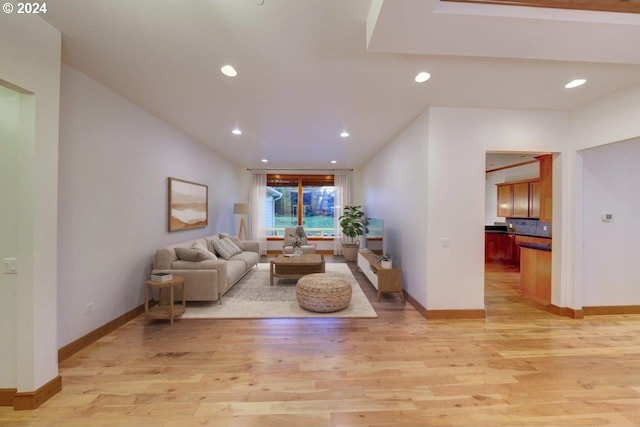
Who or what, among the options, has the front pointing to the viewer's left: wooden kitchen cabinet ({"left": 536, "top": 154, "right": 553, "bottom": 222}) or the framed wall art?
the wooden kitchen cabinet

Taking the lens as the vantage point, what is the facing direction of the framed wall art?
facing the viewer and to the right of the viewer

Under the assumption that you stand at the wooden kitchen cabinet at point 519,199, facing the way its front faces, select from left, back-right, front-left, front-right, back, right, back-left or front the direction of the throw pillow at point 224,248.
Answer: front

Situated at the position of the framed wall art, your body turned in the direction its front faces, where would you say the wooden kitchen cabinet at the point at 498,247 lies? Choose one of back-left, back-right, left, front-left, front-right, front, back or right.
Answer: front-left

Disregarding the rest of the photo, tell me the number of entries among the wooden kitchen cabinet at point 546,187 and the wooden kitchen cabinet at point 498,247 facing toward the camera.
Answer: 1

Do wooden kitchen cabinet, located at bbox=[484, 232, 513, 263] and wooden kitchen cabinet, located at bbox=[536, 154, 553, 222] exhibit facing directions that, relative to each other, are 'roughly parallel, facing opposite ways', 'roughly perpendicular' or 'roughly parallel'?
roughly perpendicular

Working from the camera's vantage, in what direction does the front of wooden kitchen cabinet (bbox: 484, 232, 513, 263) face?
facing the viewer

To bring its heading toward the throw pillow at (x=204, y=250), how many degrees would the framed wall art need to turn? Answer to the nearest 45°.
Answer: approximately 45° to its right

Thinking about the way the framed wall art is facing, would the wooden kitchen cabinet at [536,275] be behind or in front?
in front

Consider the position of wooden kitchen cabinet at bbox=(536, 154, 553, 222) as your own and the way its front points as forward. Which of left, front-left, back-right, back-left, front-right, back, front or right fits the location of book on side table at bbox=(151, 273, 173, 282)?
front-left

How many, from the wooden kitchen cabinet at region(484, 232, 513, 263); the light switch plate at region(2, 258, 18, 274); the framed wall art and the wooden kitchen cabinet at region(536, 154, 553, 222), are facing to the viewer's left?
1

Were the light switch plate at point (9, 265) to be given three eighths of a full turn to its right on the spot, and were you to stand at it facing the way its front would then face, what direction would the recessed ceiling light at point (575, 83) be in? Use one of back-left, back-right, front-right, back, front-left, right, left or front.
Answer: back

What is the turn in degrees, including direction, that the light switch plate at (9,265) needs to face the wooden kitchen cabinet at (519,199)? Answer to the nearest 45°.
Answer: approximately 90° to its left

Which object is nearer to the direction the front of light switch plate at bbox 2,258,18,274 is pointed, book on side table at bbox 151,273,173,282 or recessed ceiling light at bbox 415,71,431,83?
the recessed ceiling light

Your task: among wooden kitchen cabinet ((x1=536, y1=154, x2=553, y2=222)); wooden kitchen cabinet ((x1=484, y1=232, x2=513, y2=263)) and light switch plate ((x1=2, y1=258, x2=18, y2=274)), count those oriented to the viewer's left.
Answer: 1

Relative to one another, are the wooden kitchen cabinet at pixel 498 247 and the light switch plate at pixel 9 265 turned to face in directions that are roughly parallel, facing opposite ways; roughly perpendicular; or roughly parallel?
roughly parallel

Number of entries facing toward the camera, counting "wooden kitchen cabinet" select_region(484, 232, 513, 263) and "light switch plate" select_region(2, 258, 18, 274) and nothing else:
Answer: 2

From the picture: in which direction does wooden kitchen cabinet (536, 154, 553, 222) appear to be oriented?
to the viewer's left

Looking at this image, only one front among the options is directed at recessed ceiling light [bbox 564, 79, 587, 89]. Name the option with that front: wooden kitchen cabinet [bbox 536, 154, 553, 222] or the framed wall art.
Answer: the framed wall art

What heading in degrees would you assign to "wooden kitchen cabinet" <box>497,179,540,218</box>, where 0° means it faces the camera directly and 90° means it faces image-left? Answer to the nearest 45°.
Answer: approximately 45°
